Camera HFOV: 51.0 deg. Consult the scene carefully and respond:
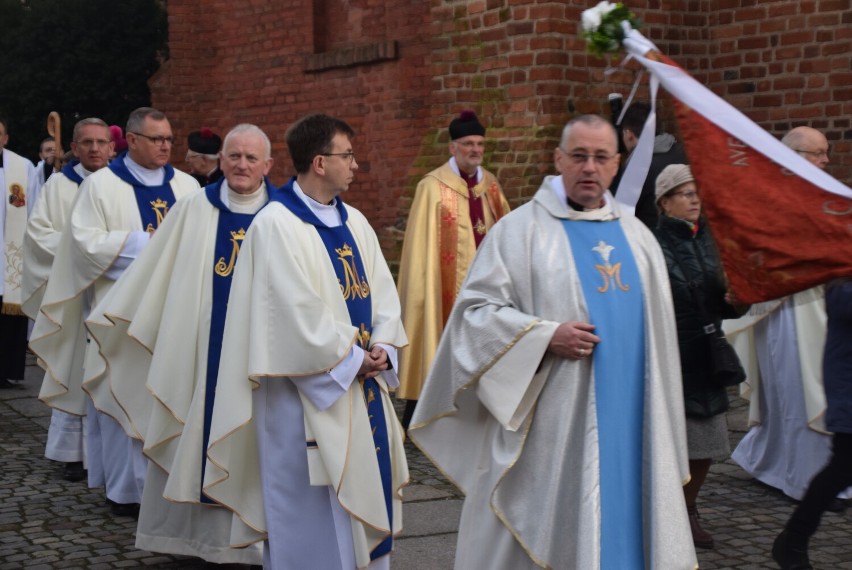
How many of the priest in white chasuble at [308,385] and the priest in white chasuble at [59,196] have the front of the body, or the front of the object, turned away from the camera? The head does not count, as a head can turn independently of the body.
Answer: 0

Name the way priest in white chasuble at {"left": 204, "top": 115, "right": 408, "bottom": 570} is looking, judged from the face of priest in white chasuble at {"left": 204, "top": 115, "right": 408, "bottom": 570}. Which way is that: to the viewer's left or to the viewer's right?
to the viewer's right

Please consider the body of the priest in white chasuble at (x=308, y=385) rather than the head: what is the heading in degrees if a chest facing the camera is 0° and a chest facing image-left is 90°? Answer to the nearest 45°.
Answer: approximately 315°

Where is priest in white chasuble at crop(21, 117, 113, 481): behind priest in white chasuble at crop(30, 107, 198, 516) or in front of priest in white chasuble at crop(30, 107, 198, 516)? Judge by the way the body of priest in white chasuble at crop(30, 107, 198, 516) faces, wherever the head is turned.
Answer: behind

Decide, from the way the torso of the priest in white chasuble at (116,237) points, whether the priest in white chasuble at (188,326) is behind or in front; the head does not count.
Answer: in front

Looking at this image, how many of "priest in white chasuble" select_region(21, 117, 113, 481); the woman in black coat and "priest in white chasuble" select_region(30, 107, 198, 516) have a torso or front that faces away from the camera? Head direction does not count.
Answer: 0

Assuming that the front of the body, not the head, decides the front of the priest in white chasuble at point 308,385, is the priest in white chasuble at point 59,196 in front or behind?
behind

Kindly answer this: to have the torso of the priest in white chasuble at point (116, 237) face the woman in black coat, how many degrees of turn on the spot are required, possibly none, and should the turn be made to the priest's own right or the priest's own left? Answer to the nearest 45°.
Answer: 0° — they already face them

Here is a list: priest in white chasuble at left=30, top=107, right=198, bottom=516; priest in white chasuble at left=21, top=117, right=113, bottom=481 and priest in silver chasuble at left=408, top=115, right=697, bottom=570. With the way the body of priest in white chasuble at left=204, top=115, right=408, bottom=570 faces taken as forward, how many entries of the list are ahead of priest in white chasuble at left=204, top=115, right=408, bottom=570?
1

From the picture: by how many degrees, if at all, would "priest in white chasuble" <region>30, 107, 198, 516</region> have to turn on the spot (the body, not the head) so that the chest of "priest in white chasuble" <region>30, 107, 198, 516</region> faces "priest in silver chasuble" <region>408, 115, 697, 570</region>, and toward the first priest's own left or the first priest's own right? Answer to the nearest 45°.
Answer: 0° — they already face them

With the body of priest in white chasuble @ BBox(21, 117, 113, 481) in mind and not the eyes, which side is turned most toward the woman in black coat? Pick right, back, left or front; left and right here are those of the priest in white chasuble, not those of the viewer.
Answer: front

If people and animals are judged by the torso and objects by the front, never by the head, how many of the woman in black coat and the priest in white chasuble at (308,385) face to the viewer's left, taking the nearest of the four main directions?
0

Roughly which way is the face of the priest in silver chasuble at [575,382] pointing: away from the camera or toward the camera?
toward the camera

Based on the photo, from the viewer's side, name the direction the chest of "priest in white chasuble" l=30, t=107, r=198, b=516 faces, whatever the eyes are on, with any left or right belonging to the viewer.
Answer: facing the viewer and to the right of the viewer

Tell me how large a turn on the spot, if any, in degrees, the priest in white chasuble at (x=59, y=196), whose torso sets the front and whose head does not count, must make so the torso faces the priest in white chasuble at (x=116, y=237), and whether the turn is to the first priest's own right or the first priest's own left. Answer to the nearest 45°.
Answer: approximately 45° to the first priest's own right

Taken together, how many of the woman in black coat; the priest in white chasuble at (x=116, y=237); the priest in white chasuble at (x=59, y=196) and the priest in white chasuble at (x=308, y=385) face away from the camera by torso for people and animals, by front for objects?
0

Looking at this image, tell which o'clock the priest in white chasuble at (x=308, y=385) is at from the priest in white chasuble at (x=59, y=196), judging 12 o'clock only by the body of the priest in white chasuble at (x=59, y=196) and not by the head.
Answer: the priest in white chasuble at (x=308, y=385) is roughly at 1 o'clock from the priest in white chasuble at (x=59, y=196).
